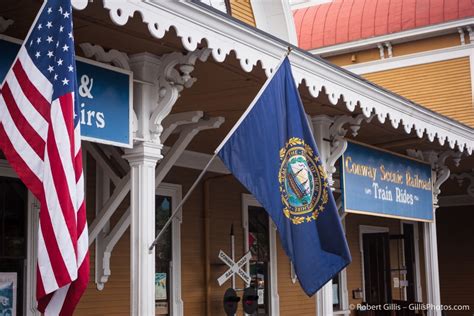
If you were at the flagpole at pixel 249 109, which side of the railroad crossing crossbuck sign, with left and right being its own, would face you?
front

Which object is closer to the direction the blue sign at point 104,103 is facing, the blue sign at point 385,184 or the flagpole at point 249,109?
the flagpole

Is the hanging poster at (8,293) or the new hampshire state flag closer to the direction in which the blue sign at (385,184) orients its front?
the new hampshire state flag

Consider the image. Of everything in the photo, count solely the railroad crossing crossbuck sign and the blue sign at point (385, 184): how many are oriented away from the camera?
0

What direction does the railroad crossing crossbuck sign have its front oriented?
toward the camera

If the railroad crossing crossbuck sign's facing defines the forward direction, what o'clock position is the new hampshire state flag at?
The new hampshire state flag is roughly at 12 o'clock from the railroad crossing crossbuck sign.

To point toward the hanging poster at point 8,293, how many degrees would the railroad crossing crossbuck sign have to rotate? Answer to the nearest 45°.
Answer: approximately 45° to its right

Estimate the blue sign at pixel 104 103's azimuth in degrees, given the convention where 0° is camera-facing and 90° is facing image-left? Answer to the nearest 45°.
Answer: approximately 315°

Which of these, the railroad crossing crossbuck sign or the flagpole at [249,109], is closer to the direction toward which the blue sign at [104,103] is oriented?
the flagpole

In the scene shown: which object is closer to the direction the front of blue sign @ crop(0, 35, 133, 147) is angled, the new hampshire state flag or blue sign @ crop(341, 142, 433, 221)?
the new hampshire state flag

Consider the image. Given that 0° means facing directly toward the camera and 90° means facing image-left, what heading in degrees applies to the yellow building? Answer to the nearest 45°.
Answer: approximately 315°

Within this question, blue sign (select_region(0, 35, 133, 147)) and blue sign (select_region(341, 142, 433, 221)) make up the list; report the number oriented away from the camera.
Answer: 0

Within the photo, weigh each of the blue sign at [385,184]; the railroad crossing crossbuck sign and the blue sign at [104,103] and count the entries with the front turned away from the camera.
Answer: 0
